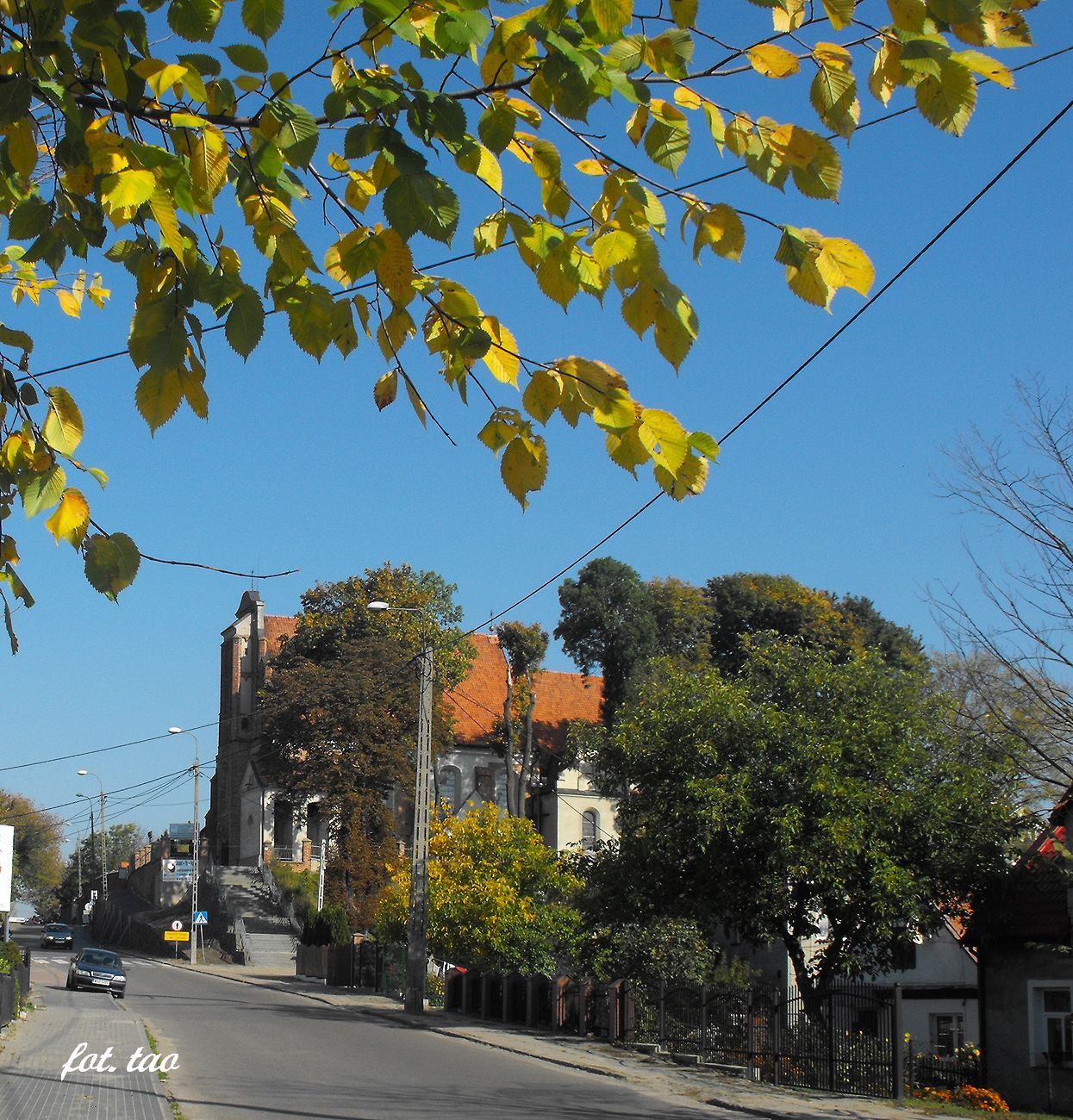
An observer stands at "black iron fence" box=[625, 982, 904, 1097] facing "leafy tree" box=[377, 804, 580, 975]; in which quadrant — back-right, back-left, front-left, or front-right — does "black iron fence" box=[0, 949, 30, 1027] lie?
front-left

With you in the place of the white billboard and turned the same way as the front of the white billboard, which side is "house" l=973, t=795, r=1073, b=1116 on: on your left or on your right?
on your left

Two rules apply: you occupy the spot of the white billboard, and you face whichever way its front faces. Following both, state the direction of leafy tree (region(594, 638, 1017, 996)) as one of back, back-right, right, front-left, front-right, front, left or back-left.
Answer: front-left

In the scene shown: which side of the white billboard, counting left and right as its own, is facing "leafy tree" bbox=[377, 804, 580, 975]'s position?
left

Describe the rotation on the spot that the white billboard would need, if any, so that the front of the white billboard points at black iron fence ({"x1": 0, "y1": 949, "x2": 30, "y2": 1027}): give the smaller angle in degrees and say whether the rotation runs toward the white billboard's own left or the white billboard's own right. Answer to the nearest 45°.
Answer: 0° — it already faces it

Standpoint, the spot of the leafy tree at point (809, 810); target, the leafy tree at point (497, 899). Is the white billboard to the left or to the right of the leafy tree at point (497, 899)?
left

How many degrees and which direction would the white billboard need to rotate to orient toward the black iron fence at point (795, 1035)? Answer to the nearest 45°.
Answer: approximately 45° to its left

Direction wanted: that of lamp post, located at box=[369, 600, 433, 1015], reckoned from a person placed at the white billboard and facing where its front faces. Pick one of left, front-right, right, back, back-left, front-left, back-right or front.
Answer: left

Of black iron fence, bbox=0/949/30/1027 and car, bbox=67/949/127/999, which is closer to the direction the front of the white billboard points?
the black iron fence

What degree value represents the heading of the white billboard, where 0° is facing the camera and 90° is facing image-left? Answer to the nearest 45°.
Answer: approximately 0°

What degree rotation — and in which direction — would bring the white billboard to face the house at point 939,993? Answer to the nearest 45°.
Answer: approximately 90° to its left

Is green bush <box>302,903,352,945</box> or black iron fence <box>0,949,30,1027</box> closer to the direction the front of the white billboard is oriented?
the black iron fence
